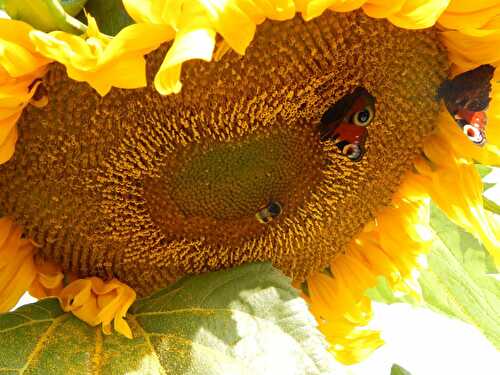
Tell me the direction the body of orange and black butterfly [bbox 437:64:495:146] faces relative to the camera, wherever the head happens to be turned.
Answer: to the viewer's left

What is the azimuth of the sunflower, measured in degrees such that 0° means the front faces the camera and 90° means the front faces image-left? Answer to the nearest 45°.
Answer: approximately 0°

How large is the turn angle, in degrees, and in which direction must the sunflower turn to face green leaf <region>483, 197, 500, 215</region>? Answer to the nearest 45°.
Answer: approximately 90° to its left
